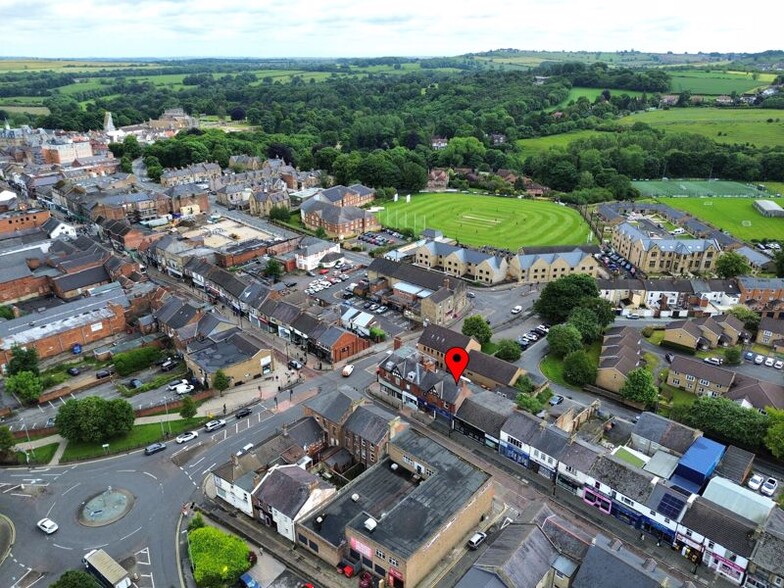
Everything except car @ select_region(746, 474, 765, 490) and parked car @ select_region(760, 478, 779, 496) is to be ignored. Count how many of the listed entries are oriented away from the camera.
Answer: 0

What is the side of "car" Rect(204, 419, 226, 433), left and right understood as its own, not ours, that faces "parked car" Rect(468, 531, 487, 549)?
right

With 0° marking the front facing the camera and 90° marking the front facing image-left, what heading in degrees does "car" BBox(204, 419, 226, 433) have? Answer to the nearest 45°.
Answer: approximately 225°

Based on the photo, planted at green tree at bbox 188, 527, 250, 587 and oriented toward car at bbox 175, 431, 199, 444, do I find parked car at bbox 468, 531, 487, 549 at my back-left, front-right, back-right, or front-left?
back-right

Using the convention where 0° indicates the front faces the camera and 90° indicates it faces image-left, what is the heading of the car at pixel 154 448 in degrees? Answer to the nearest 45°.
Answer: approximately 225°

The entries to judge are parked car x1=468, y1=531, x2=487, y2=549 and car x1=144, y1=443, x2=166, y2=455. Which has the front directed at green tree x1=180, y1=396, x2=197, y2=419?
the car

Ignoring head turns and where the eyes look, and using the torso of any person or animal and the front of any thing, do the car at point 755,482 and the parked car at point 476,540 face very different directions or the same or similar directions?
very different directions

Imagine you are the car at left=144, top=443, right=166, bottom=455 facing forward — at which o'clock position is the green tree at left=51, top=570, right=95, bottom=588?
The green tree is roughly at 5 o'clock from the car.

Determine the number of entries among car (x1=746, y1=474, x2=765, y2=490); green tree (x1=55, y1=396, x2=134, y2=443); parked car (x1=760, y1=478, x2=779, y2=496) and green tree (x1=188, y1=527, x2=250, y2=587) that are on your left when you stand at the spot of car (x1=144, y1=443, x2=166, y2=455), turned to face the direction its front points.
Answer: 1

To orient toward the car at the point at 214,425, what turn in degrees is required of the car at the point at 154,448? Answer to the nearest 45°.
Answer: approximately 45° to its right

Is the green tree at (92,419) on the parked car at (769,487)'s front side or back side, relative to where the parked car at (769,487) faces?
on the front side
